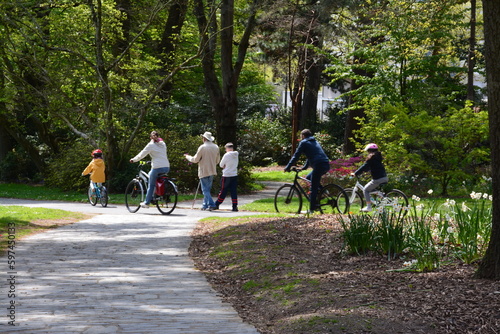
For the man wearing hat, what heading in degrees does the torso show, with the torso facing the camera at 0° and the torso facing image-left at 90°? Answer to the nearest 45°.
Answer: approximately 135°

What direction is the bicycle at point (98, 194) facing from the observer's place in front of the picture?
facing away from the viewer and to the left of the viewer

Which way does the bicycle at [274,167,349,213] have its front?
to the viewer's left

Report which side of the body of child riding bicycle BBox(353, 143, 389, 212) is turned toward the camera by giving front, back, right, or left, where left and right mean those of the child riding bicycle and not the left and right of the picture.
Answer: left

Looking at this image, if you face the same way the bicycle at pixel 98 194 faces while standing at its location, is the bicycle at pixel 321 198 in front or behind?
behind

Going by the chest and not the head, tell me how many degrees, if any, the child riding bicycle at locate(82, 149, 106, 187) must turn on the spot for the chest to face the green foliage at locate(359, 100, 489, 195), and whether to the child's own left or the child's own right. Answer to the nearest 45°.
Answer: approximately 135° to the child's own right

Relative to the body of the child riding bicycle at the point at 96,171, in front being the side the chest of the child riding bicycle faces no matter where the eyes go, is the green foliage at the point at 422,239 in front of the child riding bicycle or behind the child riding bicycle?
behind

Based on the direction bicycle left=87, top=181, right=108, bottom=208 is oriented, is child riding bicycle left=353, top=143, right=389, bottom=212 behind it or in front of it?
behind

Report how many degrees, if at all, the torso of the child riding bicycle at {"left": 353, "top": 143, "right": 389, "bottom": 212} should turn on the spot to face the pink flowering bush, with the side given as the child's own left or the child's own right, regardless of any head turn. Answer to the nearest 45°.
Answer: approximately 90° to the child's own right

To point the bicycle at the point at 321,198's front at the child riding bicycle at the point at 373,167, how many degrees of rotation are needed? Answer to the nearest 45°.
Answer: approximately 180°

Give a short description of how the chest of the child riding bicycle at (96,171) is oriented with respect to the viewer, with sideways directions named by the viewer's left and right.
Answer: facing away from the viewer and to the left of the viewer

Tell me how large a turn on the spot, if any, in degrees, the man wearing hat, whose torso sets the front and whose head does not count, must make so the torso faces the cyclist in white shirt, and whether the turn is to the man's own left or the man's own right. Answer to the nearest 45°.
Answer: approximately 90° to the man's own left

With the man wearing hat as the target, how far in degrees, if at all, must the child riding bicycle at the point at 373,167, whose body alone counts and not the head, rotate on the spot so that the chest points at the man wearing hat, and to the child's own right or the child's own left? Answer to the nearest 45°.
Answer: approximately 45° to the child's own right
